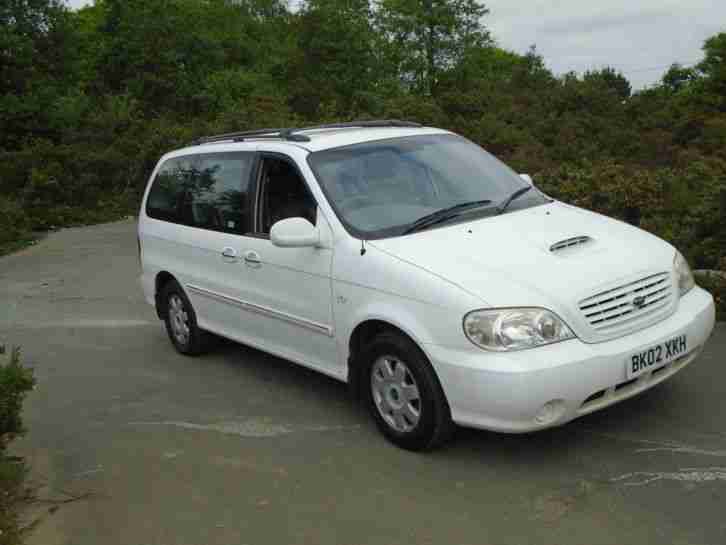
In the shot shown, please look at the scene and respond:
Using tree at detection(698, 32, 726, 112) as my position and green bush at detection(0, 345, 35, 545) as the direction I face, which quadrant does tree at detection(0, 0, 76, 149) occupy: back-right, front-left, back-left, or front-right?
front-right

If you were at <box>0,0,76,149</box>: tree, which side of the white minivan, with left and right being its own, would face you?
back

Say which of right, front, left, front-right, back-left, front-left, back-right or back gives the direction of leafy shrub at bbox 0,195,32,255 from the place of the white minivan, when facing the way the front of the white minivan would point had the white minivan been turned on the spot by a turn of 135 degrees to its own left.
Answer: front-left

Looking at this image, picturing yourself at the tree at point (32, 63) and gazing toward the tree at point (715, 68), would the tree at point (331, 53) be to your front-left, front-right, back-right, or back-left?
front-left

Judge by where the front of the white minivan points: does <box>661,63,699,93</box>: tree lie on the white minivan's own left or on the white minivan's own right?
on the white minivan's own left

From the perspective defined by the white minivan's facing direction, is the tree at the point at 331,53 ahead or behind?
behind

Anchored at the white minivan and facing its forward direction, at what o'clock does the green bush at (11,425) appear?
The green bush is roughly at 4 o'clock from the white minivan.

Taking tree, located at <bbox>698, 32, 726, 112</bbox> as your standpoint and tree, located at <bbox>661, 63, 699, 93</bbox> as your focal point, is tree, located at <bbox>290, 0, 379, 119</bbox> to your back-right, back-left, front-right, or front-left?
front-left

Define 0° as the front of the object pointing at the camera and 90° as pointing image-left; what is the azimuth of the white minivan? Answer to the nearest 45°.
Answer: approximately 315°

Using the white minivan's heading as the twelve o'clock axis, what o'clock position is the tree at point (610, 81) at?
The tree is roughly at 8 o'clock from the white minivan.

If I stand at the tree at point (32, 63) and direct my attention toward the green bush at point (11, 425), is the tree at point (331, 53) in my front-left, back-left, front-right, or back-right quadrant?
back-left

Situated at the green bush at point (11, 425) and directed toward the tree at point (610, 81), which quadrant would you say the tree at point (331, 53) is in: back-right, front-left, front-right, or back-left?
front-left
